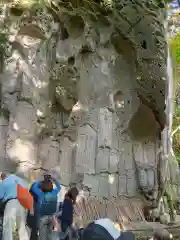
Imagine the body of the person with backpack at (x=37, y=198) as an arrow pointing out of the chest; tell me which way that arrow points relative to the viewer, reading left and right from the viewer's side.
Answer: facing away from the viewer

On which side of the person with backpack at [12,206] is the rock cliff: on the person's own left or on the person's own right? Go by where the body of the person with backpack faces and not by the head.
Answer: on the person's own right

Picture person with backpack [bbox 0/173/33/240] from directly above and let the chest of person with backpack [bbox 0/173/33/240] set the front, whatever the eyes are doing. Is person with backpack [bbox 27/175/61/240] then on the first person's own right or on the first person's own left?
on the first person's own right

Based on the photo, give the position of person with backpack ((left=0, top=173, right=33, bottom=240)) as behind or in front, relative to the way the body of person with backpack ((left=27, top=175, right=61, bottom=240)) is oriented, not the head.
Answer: behind

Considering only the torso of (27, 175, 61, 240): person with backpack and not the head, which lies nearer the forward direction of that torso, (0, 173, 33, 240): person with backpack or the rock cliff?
the rock cliff

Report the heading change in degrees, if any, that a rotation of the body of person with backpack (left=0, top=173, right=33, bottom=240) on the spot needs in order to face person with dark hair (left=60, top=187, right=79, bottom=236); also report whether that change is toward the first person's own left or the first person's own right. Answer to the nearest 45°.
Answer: approximately 90° to the first person's own right

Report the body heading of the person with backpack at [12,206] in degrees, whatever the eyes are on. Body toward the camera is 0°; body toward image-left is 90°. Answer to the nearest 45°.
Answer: approximately 135°
